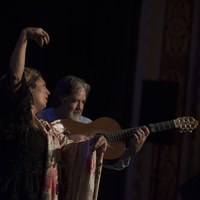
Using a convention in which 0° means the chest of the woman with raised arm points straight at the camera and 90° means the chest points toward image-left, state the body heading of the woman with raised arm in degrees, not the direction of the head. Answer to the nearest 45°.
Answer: approximately 315°

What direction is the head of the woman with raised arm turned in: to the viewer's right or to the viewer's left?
to the viewer's right
